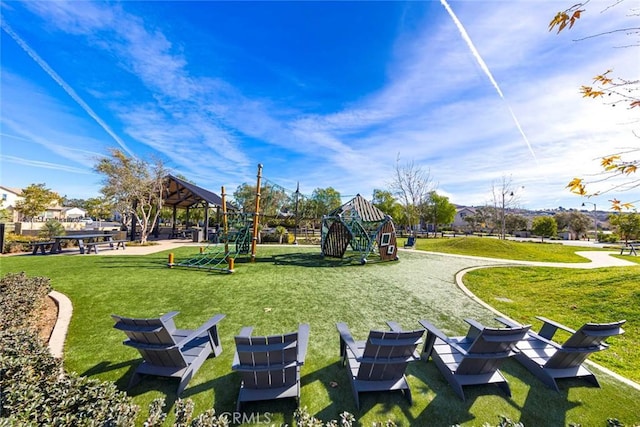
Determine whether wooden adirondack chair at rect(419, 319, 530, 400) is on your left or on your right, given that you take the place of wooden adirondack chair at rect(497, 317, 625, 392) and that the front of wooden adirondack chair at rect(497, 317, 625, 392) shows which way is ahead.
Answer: on your left

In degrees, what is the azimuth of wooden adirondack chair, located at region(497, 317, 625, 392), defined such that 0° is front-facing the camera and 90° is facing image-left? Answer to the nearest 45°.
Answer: approximately 135°

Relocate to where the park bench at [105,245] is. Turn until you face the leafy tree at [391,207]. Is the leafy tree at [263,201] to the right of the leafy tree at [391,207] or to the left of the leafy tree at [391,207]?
left

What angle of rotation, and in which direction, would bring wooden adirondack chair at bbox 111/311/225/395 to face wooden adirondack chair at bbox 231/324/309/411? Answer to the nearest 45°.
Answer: approximately 90° to its right

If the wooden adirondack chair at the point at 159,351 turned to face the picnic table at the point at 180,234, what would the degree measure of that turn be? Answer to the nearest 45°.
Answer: approximately 45° to its left

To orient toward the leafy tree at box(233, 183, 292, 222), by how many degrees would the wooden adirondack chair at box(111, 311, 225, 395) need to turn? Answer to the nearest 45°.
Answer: approximately 45° to its left

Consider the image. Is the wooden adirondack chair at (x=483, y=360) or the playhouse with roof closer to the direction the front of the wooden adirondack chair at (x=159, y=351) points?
the playhouse with roof

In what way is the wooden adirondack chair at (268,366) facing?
away from the camera

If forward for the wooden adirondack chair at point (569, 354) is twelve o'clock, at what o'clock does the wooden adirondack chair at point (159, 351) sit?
the wooden adirondack chair at point (159, 351) is roughly at 9 o'clock from the wooden adirondack chair at point (569, 354).

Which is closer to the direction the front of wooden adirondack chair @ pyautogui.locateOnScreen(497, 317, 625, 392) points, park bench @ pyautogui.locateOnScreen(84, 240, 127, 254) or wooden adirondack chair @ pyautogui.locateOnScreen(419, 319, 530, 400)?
the park bench

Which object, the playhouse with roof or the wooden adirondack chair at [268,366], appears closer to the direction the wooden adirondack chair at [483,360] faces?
the playhouse with roof
